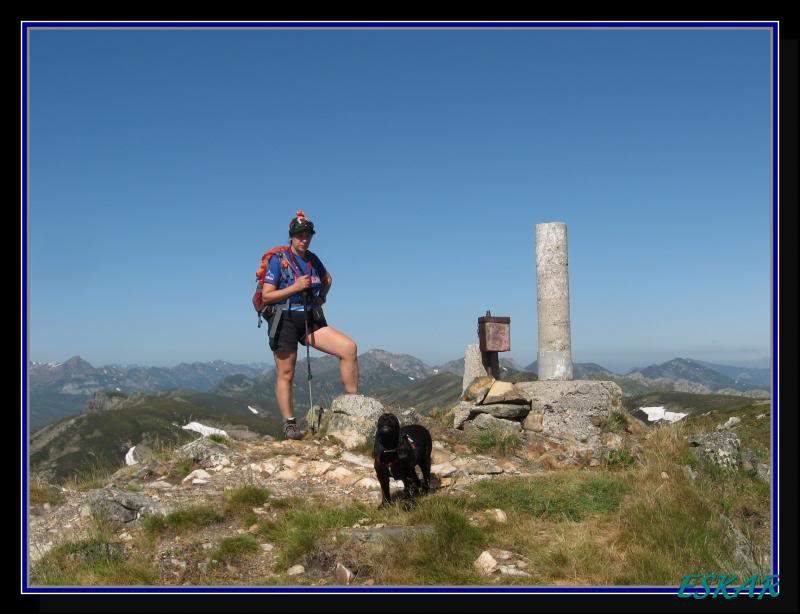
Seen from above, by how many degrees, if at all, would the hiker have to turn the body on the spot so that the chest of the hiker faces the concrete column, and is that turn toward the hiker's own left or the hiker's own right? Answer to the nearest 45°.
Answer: approximately 90° to the hiker's own left

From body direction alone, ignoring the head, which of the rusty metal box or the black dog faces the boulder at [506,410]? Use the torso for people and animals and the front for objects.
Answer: the rusty metal box

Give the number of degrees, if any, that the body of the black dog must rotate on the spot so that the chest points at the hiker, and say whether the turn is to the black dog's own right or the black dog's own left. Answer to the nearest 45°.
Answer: approximately 90° to the black dog's own right

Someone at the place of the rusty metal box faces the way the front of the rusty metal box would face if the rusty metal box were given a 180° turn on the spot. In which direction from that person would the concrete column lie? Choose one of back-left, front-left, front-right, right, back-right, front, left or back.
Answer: right

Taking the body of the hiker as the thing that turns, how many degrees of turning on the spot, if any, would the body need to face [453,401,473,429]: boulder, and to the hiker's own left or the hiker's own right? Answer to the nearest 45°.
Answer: approximately 90° to the hiker's own left

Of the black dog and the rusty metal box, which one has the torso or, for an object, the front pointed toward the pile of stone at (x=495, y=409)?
the rusty metal box

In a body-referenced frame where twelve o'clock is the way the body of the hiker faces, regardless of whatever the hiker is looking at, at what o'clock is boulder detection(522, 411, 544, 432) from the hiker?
The boulder is roughly at 10 o'clock from the hiker.

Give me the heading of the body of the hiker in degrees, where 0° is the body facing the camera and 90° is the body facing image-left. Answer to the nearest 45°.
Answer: approximately 315°

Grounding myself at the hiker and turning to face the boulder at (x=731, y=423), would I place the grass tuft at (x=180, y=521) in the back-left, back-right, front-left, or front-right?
back-right

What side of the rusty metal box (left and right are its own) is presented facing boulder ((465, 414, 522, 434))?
front

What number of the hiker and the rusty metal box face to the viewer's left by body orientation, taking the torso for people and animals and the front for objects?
0

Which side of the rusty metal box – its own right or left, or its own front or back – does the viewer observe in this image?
front

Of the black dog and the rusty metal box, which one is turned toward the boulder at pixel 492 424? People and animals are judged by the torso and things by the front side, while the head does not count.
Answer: the rusty metal box

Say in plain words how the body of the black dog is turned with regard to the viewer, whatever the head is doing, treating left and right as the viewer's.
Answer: facing the viewer and to the left of the viewer

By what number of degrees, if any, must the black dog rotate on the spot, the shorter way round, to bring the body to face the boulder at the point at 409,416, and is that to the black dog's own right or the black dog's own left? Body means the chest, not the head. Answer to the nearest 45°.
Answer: approximately 135° to the black dog's own right

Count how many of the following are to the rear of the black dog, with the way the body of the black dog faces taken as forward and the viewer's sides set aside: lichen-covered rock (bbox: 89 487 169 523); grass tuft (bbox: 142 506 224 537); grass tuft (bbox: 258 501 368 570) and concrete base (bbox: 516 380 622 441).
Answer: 1
